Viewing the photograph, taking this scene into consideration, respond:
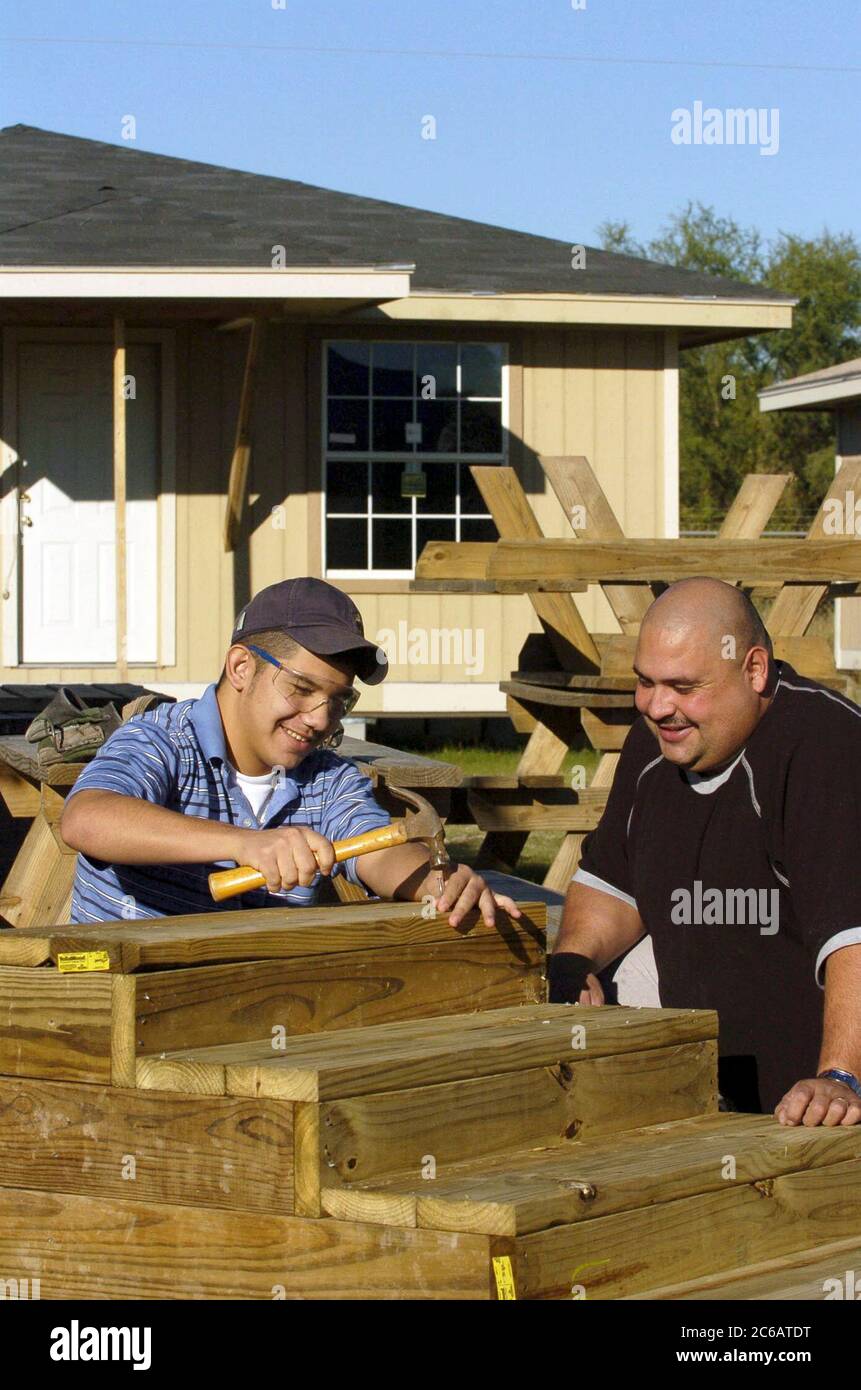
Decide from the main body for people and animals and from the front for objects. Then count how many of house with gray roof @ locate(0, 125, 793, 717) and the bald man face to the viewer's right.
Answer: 0

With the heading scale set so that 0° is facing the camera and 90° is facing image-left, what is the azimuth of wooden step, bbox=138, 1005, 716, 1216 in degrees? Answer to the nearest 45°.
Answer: approximately 315°

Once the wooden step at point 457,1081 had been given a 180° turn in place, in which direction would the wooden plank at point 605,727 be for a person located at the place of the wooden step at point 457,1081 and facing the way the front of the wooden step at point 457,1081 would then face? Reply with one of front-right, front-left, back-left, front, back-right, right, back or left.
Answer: front-right

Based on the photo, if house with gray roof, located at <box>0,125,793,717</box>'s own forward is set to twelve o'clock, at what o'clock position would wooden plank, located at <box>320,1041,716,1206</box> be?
The wooden plank is roughly at 12 o'clock from the house with gray roof.

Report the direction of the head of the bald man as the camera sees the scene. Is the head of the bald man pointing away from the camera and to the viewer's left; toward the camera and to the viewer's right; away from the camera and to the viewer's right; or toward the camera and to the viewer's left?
toward the camera and to the viewer's left

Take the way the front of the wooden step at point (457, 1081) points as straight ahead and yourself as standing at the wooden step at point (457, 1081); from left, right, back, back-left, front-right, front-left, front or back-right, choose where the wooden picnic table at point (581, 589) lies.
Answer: back-left

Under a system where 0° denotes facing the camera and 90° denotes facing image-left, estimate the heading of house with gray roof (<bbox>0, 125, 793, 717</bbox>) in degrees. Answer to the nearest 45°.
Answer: approximately 0°

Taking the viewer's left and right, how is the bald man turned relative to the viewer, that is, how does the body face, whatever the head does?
facing the viewer and to the left of the viewer
